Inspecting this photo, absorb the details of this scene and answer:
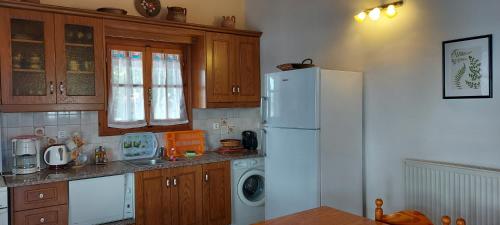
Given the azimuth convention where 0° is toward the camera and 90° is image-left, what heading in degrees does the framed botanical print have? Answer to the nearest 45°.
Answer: approximately 45°

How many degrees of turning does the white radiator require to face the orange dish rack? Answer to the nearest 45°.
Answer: approximately 45° to its right

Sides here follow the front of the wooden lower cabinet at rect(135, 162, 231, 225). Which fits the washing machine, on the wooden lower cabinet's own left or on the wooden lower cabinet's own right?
on the wooden lower cabinet's own left

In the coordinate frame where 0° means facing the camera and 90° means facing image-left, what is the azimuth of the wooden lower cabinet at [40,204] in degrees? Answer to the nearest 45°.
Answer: approximately 315°

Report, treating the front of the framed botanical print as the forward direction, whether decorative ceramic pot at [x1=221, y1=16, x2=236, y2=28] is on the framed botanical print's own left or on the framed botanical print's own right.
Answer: on the framed botanical print's own right

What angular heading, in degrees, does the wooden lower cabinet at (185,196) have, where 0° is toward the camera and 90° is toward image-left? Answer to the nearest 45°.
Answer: approximately 315°
